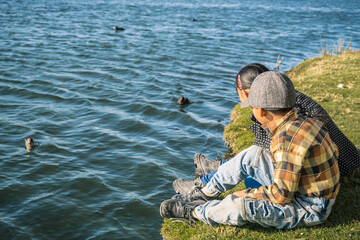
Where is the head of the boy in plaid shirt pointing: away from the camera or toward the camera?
away from the camera

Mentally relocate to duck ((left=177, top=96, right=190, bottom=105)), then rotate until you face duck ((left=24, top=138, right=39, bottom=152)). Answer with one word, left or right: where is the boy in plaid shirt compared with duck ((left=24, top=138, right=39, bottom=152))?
left
